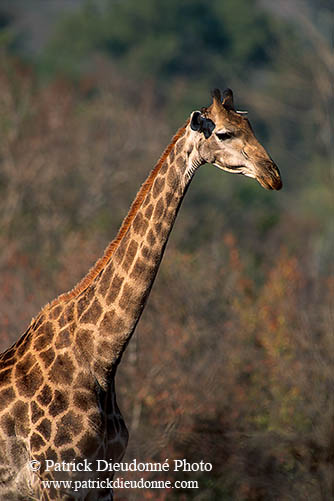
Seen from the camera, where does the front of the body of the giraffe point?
to the viewer's right
